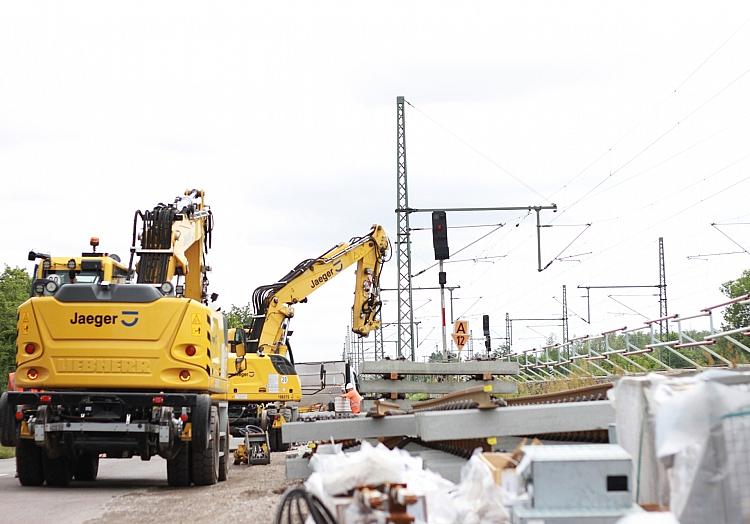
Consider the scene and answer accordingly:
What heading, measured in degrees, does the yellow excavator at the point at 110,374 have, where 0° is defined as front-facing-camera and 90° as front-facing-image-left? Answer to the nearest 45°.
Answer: approximately 180°

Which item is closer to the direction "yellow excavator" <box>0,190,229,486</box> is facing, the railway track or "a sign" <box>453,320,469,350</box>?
the a sign

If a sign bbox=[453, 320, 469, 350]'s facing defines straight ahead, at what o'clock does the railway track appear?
The railway track is roughly at 12 o'clock from a sign.

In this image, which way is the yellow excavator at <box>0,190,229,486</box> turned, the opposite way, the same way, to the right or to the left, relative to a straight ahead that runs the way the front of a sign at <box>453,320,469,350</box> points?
the opposite way

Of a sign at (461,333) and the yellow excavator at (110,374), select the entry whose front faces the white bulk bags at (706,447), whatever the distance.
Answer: a sign

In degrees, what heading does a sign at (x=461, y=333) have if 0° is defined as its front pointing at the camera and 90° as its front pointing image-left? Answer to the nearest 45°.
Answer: approximately 0°

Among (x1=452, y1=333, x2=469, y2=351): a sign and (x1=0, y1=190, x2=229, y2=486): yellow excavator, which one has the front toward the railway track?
the a sign

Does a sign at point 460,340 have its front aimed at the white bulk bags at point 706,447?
yes

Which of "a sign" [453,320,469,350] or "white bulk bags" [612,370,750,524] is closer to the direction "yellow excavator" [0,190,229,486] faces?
the a sign

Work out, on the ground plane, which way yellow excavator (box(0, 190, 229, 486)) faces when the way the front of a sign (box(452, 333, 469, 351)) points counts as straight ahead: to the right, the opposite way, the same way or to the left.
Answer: the opposite way

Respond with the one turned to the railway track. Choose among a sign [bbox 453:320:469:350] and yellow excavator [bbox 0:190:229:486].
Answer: the a sign

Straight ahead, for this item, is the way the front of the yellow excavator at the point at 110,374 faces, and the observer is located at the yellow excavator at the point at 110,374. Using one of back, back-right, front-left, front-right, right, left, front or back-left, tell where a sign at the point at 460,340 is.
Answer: front-right
